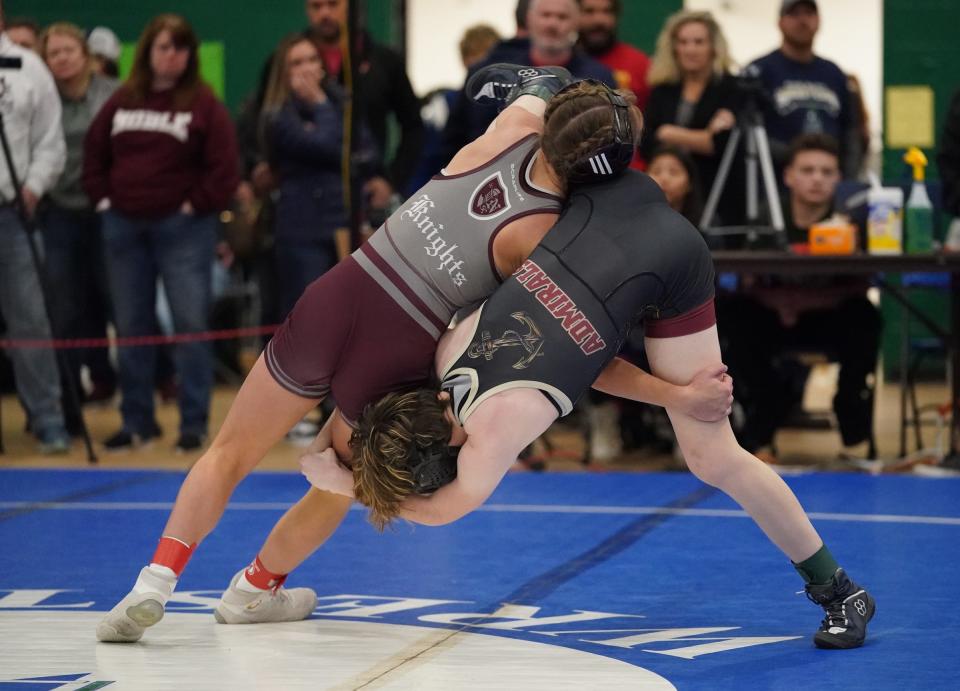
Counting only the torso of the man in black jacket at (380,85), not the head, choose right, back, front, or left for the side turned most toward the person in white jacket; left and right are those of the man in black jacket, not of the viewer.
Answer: right

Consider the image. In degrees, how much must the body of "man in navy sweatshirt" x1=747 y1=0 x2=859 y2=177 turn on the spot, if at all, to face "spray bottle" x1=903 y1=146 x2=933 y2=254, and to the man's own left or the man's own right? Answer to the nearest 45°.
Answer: approximately 45° to the man's own left

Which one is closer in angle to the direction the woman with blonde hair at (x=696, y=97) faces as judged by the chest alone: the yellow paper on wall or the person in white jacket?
the person in white jacket

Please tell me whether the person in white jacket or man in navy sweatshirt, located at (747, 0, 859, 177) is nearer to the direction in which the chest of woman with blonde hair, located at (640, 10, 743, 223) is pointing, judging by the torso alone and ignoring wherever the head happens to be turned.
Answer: the person in white jacket

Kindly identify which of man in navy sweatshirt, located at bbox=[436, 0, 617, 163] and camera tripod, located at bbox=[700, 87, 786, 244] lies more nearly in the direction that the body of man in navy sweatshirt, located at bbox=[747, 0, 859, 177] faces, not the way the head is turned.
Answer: the camera tripod

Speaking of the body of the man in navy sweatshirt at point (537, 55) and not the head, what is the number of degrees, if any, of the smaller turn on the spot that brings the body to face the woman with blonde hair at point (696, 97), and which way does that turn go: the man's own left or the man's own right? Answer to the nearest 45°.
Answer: approximately 135° to the man's own left

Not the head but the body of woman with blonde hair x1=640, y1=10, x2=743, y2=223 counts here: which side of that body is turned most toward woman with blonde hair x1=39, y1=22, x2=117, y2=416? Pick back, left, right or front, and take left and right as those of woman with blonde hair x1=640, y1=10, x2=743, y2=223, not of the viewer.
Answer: right
